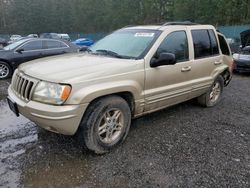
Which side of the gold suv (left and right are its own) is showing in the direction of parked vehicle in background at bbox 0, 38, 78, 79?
right

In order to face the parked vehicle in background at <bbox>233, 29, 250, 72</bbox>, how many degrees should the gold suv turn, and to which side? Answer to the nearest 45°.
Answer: approximately 180°

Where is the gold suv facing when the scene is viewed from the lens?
facing the viewer and to the left of the viewer

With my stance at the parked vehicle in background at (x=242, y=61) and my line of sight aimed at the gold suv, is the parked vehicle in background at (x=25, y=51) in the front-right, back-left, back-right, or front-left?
front-right

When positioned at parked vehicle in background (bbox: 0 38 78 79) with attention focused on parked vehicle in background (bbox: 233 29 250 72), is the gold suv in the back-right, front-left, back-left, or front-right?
front-right
